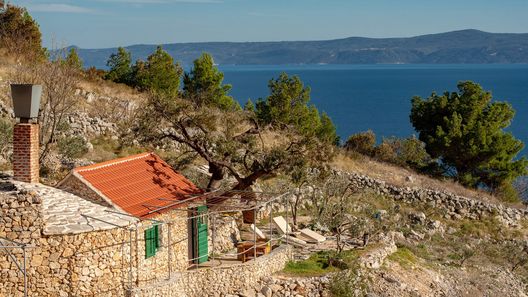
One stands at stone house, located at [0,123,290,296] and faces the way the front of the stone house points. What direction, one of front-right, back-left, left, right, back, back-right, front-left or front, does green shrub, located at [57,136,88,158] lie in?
back-left

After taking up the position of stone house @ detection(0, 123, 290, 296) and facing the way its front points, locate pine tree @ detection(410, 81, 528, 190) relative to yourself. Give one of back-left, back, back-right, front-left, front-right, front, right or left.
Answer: left

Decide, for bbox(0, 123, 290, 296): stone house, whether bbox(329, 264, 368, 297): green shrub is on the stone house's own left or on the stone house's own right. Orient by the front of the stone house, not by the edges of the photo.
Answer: on the stone house's own left

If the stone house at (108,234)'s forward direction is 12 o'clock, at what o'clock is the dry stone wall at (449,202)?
The dry stone wall is roughly at 9 o'clock from the stone house.

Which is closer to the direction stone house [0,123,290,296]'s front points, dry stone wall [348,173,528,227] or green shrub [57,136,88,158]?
the dry stone wall

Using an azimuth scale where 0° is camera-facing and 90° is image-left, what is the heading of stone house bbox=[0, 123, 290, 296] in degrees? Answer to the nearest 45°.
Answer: approximately 315°

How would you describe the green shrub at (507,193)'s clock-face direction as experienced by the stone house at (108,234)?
The green shrub is roughly at 9 o'clock from the stone house.

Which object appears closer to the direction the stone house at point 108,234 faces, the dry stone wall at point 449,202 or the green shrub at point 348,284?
the green shrub

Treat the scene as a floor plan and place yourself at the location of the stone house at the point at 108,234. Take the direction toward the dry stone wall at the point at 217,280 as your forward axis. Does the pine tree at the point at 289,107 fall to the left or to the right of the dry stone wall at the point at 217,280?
left
